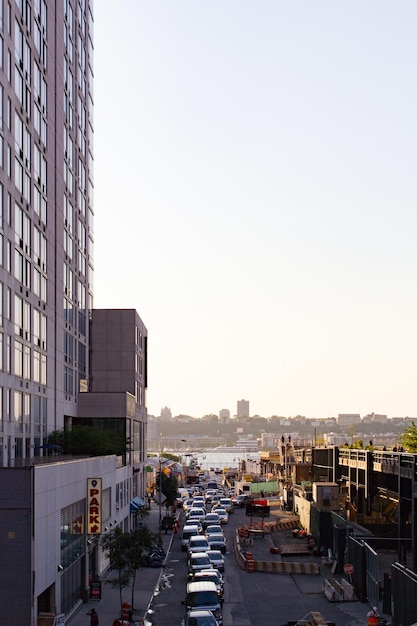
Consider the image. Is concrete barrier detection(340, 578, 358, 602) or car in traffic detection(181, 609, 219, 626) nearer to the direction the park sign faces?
the car in traffic

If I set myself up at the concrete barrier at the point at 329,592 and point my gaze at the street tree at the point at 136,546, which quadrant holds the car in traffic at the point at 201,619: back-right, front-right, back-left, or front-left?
front-left

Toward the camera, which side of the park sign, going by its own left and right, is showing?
front
